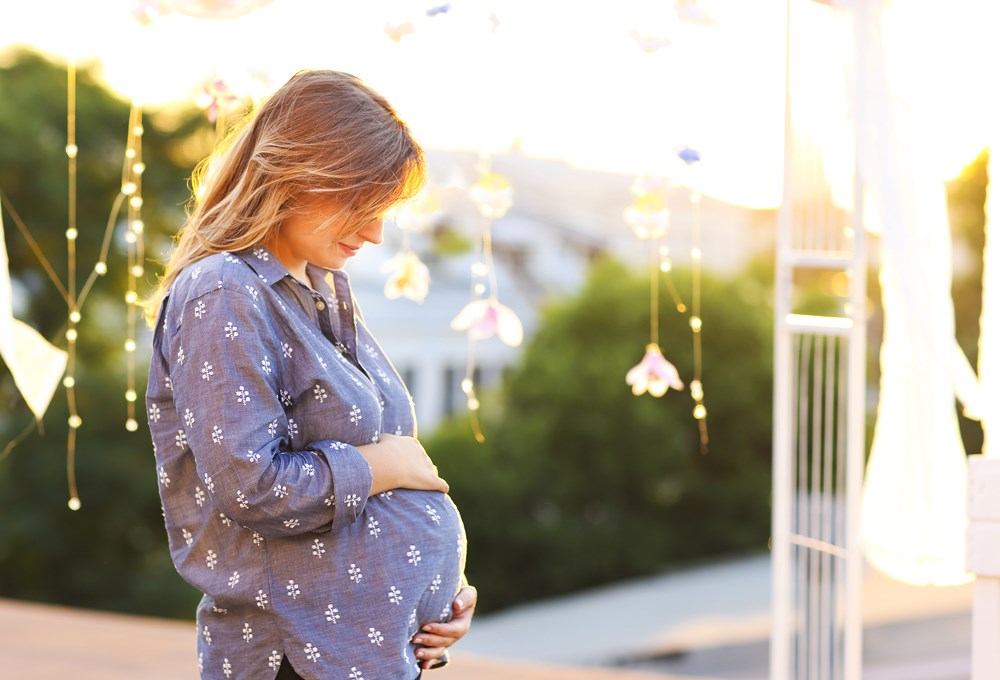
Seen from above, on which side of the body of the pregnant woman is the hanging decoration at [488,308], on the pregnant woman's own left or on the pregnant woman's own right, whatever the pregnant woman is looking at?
on the pregnant woman's own left

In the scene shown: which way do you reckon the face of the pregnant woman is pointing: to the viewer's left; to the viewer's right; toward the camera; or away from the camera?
to the viewer's right

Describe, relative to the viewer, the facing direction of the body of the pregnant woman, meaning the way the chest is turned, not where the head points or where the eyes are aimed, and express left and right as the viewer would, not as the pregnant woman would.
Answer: facing to the right of the viewer

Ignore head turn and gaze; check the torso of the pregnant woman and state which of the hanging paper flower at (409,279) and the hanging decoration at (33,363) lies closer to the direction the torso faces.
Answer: the hanging paper flower

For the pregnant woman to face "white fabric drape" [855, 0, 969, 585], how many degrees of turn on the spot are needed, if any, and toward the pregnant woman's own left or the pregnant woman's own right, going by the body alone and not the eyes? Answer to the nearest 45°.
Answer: approximately 45° to the pregnant woman's own left

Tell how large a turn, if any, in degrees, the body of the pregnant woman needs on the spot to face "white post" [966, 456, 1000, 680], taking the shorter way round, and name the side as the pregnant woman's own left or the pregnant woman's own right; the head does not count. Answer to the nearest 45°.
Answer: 0° — they already face it

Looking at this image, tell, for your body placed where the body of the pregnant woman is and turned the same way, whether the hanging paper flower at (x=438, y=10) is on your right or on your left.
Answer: on your left

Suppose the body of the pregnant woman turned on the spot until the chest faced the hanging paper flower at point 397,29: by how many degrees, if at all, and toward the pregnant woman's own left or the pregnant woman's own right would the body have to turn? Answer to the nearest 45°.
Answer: approximately 90° to the pregnant woman's own left

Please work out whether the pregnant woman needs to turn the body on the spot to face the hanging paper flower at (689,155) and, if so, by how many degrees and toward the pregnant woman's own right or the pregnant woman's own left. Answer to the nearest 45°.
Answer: approximately 45° to the pregnant woman's own left

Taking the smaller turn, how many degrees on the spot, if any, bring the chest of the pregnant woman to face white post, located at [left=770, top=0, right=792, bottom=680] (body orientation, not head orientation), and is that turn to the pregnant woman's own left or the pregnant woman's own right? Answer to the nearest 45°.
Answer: approximately 45° to the pregnant woman's own left
